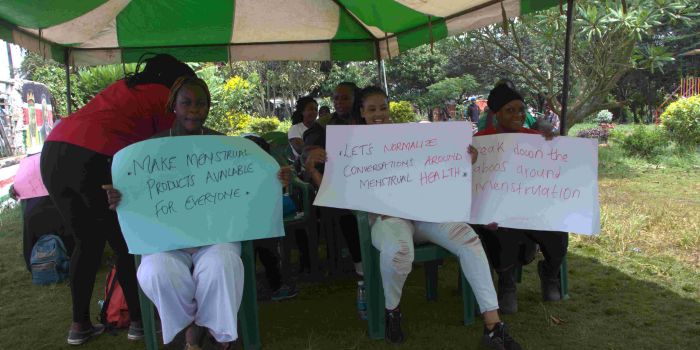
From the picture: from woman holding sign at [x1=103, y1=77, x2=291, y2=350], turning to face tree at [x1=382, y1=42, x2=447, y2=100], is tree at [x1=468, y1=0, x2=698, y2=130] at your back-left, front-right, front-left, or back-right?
front-right

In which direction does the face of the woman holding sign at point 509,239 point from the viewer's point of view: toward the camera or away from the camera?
toward the camera

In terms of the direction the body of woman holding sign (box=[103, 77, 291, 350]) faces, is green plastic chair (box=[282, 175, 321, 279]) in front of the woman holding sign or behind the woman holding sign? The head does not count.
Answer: behind

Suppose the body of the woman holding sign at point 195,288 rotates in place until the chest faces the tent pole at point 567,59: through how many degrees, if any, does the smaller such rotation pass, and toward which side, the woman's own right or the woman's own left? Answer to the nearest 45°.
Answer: approximately 90° to the woman's own left

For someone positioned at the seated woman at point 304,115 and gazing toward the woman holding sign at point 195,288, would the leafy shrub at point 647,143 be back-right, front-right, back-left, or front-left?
back-left

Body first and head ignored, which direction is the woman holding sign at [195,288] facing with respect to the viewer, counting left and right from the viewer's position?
facing the viewer

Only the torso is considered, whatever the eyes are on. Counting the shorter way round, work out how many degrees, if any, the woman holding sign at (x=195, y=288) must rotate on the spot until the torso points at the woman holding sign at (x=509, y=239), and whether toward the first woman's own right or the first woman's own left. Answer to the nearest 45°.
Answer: approximately 90° to the first woman's own left

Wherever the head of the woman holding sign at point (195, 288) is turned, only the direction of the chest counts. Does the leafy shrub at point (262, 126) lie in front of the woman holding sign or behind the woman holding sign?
behind

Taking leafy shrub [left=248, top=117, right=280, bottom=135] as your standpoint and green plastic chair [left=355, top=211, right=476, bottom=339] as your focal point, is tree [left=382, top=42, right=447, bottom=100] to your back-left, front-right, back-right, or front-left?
back-left

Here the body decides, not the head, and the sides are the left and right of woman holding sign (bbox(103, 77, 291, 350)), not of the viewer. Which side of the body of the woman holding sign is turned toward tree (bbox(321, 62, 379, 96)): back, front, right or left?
back
